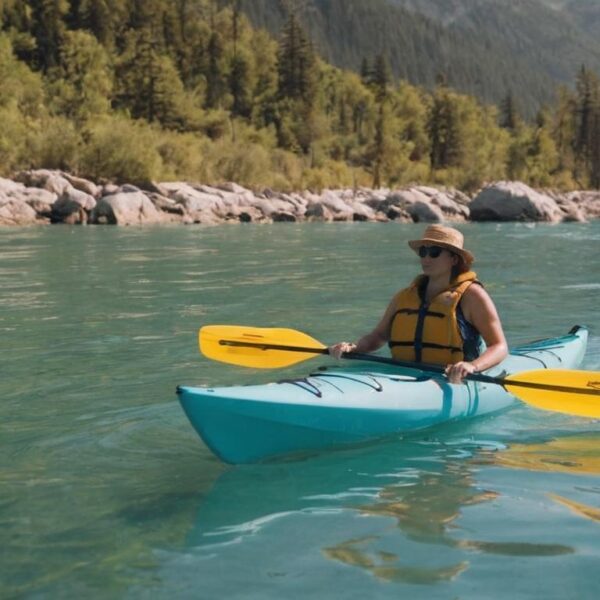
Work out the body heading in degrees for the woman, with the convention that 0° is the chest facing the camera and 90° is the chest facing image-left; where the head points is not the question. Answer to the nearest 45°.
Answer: approximately 45°

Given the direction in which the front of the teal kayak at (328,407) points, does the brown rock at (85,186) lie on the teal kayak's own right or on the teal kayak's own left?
on the teal kayak's own right

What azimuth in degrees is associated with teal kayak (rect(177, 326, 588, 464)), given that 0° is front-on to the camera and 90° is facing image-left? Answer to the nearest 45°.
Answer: approximately 45°

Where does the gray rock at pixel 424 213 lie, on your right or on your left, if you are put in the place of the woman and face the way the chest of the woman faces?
on your right

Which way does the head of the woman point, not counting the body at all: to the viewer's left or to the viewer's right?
to the viewer's left

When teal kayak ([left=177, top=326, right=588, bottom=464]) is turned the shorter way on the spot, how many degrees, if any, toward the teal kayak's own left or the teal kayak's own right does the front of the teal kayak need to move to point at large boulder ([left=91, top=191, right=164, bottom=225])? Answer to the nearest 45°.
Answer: approximately 135° to the teal kayak's own right

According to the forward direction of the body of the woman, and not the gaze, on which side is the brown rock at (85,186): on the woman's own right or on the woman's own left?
on the woman's own right

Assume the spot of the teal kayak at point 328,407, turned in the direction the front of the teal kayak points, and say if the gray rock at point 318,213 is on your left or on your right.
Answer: on your right

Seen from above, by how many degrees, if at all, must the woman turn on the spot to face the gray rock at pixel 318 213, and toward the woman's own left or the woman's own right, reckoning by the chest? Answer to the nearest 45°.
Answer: approximately 135° to the woman's own right

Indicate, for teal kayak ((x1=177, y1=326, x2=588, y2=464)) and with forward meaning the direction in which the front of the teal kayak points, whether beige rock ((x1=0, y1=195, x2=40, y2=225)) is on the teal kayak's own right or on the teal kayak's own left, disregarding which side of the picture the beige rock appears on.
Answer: on the teal kayak's own right

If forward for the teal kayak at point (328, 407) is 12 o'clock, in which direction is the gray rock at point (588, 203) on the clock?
The gray rock is roughly at 5 o'clock from the teal kayak.
